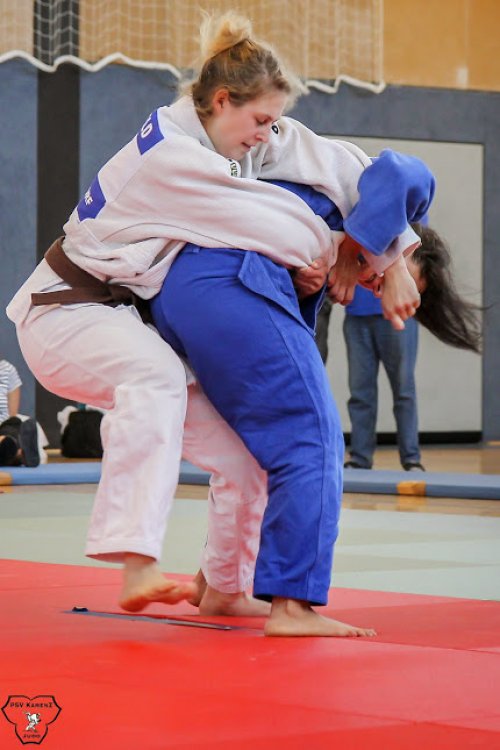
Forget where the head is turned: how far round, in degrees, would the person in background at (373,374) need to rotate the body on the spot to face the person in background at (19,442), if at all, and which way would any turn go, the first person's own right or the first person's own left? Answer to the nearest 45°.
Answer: approximately 90° to the first person's own right

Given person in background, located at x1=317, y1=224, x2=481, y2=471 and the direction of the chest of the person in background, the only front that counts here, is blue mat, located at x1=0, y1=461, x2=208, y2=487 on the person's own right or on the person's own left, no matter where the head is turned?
on the person's own right

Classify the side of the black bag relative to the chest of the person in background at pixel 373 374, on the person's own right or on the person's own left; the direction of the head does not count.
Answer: on the person's own right

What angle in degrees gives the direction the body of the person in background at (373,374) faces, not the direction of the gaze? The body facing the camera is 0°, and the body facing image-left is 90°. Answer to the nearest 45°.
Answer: approximately 0°
